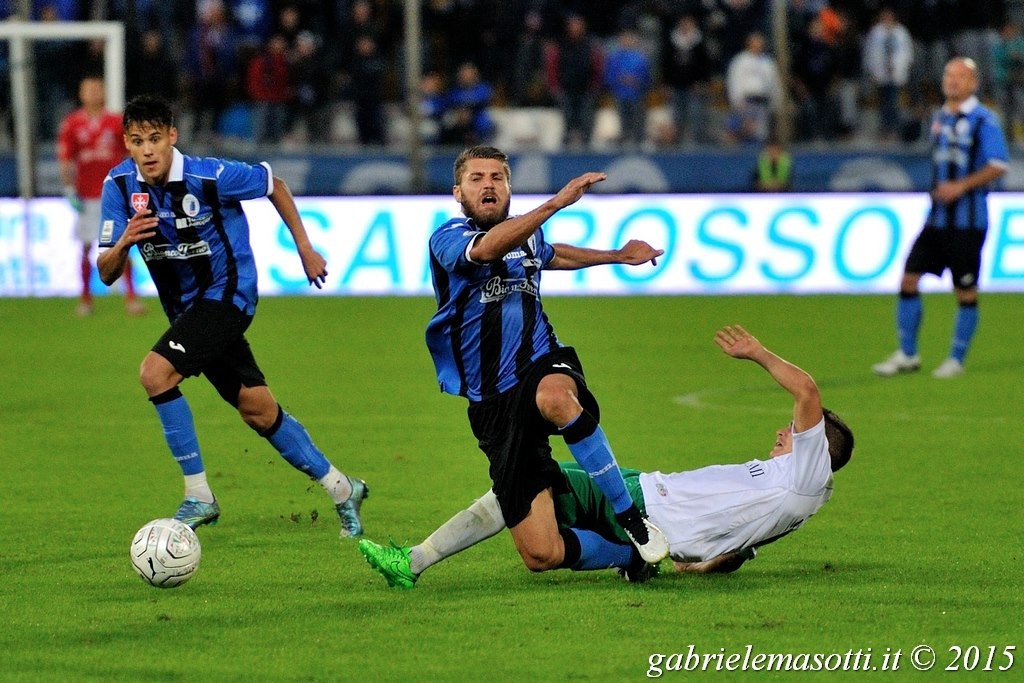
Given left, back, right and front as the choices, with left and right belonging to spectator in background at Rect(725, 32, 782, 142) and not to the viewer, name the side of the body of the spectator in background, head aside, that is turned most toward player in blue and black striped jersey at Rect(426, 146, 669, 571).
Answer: front

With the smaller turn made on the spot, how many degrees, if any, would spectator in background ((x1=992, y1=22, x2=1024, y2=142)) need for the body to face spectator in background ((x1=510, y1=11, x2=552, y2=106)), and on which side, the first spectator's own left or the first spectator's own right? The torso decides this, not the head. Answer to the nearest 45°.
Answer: approximately 90° to the first spectator's own right

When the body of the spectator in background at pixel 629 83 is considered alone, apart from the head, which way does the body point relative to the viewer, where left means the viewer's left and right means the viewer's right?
facing the viewer

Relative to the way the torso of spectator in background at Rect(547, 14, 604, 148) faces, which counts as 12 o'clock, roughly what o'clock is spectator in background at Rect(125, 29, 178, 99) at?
spectator in background at Rect(125, 29, 178, 99) is roughly at 3 o'clock from spectator in background at Rect(547, 14, 604, 148).

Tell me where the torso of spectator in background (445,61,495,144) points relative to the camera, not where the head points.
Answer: toward the camera

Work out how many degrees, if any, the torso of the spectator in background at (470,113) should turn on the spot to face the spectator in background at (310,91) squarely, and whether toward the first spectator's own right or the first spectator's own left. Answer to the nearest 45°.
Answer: approximately 90° to the first spectator's own right

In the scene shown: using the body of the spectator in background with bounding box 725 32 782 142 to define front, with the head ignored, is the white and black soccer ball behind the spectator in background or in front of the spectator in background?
in front

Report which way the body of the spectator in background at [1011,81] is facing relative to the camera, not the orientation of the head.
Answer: toward the camera

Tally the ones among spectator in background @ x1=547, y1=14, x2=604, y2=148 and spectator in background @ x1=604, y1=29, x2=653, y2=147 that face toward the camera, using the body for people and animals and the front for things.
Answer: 2

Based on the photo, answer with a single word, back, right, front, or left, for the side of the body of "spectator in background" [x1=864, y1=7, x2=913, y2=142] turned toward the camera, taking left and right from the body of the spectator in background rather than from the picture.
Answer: front

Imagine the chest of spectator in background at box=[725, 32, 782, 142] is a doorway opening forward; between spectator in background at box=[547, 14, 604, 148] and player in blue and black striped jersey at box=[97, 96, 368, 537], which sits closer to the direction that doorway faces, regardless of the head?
the player in blue and black striped jersey

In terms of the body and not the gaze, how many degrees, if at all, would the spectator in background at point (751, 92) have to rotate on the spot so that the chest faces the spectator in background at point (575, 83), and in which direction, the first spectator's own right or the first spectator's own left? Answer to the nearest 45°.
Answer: approximately 90° to the first spectator's own right

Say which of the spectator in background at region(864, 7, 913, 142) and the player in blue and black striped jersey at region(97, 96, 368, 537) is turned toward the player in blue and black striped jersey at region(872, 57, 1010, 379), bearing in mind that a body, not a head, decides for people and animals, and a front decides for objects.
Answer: the spectator in background

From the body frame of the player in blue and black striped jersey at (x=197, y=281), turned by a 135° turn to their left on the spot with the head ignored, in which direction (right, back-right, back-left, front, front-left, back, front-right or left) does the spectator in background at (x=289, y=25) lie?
left
